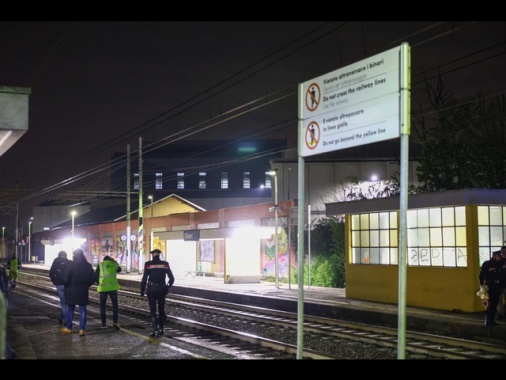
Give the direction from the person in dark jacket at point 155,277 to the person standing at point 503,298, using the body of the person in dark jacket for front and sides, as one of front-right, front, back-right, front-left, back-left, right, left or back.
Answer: right

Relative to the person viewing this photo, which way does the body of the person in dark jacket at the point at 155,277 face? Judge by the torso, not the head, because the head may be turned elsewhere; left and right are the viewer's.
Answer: facing away from the viewer

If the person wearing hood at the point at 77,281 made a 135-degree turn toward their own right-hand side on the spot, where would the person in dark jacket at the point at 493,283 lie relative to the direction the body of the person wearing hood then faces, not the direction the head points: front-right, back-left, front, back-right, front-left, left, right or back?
front-left

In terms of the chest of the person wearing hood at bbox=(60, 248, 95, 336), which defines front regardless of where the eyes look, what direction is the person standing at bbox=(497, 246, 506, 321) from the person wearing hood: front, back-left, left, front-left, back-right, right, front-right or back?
right

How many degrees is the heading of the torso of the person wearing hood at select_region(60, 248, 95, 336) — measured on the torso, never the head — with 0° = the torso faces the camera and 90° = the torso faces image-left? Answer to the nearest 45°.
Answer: approximately 180°

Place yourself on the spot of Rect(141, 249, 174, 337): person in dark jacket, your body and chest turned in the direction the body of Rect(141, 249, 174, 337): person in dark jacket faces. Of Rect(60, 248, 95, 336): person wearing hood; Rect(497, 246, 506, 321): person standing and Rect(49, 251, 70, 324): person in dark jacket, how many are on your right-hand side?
1

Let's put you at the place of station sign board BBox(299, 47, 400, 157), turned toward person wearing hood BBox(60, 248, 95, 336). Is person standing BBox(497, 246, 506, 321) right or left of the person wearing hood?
right

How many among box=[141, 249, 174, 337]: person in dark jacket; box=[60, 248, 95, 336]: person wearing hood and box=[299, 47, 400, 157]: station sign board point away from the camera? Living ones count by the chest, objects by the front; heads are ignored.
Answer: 2

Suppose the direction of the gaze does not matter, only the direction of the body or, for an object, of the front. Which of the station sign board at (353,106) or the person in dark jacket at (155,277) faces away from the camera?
the person in dark jacket

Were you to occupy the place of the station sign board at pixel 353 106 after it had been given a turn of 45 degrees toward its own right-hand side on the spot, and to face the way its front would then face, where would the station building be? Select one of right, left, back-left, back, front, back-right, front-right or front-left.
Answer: right

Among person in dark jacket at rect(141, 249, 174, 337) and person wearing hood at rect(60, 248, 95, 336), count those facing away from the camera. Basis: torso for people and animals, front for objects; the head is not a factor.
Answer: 2

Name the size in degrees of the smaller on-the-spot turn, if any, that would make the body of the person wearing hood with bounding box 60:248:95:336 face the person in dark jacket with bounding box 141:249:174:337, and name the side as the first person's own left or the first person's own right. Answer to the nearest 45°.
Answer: approximately 135° to the first person's own right
